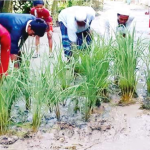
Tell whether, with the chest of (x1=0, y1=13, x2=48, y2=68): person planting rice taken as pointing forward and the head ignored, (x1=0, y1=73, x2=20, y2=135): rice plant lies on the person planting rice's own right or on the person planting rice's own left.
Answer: on the person planting rice's own right

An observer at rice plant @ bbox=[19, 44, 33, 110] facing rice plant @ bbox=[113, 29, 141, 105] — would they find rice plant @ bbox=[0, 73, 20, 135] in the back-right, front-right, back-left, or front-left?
back-right

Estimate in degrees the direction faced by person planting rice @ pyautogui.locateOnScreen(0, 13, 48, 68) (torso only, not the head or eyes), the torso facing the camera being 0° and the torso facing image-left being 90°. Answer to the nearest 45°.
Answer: approximately 270°

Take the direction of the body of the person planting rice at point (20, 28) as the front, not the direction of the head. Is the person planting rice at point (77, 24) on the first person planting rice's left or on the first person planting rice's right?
on the first person planting rice's left

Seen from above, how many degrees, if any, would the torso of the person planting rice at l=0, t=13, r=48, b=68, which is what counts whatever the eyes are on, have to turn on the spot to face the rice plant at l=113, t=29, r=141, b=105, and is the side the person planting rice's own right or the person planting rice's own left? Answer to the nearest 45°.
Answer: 0° — they already face it

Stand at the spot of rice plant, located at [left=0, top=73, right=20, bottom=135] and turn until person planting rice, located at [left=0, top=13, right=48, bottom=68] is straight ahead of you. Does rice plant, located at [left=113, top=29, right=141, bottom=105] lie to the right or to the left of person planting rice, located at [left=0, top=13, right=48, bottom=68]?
right
